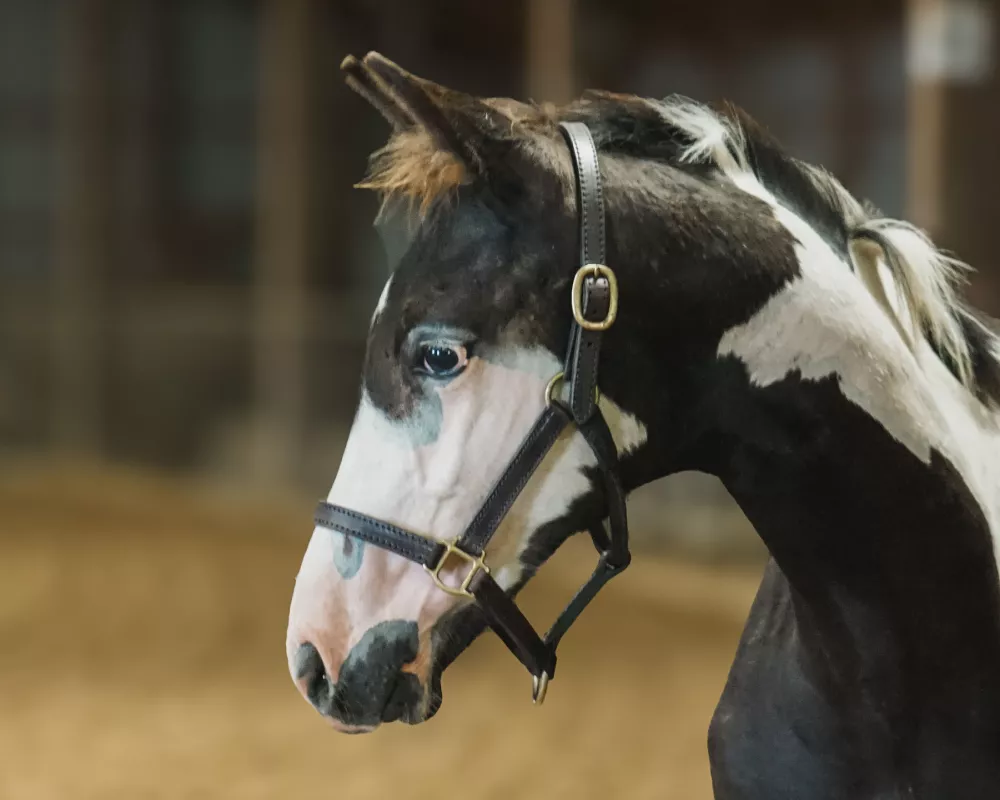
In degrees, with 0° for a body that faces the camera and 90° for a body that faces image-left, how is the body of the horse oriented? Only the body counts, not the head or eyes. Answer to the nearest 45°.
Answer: approximately 90°
